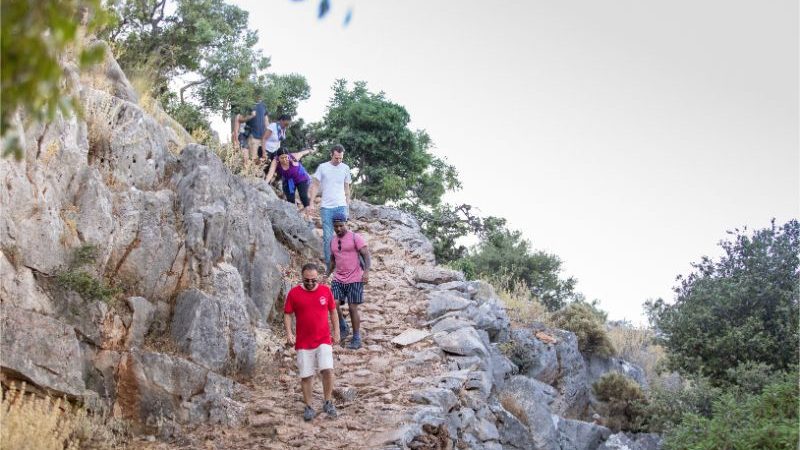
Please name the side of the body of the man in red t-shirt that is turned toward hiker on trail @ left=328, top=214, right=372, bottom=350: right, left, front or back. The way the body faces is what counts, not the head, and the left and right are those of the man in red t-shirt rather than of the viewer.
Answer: back

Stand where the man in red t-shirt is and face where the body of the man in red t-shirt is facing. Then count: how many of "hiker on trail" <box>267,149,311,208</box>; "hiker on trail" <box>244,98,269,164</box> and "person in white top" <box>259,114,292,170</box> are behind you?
3

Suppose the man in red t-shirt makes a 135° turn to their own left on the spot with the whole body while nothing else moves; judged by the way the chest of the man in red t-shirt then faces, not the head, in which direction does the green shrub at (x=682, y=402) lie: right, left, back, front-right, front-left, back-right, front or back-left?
front

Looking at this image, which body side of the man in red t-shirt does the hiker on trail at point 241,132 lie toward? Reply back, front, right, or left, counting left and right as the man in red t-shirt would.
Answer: back

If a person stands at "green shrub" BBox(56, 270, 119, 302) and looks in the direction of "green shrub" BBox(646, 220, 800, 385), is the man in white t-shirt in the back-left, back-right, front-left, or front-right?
front-left

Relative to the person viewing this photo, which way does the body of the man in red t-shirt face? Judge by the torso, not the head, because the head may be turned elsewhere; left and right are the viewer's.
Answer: facing the viewer

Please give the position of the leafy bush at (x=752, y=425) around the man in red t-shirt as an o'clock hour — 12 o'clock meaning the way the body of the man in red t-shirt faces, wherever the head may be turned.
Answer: The leafy bush is roughly at 9 o'clock from the man in red t-shirt.

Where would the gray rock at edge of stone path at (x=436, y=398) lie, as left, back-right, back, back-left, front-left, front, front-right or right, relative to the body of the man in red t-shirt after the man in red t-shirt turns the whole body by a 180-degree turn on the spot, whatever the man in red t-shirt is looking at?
front-right

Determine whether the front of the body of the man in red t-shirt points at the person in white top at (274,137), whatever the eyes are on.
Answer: no

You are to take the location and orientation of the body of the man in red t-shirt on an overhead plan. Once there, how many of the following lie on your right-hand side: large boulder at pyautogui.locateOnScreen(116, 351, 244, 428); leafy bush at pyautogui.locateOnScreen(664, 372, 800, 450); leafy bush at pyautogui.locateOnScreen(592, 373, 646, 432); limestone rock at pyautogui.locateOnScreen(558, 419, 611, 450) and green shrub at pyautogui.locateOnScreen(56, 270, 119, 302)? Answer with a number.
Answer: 2

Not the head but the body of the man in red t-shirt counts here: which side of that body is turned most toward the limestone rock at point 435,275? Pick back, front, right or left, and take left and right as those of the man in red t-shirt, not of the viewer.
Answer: back

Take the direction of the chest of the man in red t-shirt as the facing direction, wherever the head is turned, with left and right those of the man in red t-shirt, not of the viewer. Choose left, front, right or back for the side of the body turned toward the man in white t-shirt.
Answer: back

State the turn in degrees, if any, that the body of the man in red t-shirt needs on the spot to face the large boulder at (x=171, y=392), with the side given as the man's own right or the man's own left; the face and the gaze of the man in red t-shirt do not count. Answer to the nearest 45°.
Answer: approximately 90° to the man's own right

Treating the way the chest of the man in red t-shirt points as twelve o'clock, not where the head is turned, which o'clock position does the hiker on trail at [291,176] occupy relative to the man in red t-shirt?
The hiker on trail is roughly at 6 o'clock from the man in red t-shirt.

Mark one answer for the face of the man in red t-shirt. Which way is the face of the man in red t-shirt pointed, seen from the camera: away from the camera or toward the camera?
toward the camera
